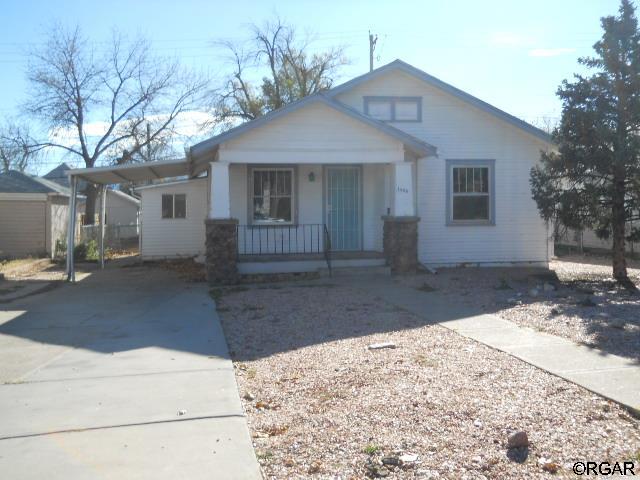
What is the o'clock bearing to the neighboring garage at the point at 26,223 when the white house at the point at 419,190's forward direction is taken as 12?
The neighboring garage is roughly at 4 o'clock from the white house.

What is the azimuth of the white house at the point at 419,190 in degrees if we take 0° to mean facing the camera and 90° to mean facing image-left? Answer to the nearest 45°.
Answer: approximately 0°

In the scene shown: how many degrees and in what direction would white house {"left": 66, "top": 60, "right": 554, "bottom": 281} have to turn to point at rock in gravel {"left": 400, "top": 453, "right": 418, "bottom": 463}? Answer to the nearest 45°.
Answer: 0° — it already faces it

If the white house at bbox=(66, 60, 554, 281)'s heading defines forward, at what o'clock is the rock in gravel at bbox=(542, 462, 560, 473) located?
The rock in gravel is roughly at 12 o'clock from the white house.

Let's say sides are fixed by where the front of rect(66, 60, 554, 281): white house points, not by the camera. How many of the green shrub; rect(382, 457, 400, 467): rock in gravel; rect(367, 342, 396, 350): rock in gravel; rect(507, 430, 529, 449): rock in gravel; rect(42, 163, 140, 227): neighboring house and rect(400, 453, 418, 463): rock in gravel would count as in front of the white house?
4

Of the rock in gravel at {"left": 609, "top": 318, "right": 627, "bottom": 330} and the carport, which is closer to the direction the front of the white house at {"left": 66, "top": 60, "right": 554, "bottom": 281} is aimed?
the rock in gravel

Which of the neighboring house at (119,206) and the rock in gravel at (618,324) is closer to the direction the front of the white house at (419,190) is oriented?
the rock in gravel

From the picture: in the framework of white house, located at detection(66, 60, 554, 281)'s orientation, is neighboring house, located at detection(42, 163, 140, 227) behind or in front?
behind

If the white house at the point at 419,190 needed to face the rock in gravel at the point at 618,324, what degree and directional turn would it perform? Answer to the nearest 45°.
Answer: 0° — it already faces it

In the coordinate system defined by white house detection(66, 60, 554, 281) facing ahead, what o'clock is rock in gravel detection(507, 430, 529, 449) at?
The rock in gravel is roughly at 12 o'clock from the white house.
